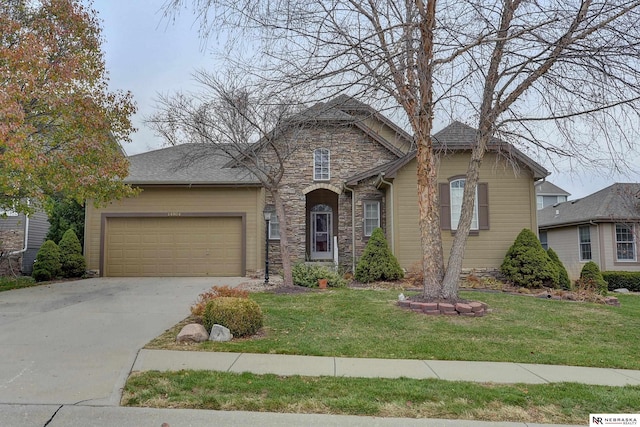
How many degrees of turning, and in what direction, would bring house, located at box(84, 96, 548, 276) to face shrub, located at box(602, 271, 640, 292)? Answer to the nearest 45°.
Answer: approximately 90° to its left

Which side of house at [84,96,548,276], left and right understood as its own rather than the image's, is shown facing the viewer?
front

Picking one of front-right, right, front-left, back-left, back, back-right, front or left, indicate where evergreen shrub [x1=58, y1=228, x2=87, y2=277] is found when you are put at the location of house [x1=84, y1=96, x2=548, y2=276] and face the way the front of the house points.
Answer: right

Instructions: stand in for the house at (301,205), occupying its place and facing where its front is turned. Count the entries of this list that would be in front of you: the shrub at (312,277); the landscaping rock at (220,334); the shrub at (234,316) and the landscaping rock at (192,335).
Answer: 4

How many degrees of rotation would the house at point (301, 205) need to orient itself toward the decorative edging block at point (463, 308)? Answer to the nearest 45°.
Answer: approximately 45° to its left

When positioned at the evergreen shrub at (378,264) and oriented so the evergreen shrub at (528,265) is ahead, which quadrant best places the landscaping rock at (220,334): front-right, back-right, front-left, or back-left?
back-right

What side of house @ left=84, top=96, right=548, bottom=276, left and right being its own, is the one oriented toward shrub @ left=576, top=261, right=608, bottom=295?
left

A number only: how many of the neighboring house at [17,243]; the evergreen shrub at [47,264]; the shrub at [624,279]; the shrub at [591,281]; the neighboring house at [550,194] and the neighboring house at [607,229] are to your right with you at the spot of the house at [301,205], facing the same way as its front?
2

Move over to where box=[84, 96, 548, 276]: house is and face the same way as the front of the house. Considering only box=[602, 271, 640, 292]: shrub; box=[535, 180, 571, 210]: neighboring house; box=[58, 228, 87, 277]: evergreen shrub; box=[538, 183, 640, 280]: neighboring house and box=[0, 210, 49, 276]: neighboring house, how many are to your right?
2

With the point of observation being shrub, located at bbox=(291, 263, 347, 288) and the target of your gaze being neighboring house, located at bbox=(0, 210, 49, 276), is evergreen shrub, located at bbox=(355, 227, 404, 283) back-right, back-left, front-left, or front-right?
back-right

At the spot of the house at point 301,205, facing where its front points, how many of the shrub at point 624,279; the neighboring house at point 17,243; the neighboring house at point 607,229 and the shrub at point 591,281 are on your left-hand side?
3

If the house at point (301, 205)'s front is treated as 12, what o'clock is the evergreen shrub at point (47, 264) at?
The evergreen shrub is roughly at 3 o'clock from the house.

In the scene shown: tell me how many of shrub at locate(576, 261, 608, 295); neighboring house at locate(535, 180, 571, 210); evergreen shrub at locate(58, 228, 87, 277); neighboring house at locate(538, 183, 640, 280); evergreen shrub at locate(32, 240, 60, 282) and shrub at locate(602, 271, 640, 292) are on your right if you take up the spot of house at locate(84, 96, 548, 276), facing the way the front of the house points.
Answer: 2

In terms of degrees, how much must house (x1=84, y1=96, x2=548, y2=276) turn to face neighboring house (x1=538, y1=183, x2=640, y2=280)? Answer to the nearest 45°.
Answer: approximately 90° to its left

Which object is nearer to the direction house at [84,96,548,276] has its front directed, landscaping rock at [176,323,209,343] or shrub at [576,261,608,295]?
the landscaping rock

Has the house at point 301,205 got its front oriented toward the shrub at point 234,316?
yes

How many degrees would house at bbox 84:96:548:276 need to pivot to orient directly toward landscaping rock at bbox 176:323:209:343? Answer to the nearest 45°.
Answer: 0° — it already faces it

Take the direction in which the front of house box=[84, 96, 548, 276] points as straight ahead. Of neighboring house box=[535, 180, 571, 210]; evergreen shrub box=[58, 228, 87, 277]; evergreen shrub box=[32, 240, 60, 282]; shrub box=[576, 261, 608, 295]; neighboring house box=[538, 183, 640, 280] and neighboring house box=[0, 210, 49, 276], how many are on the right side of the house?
3
